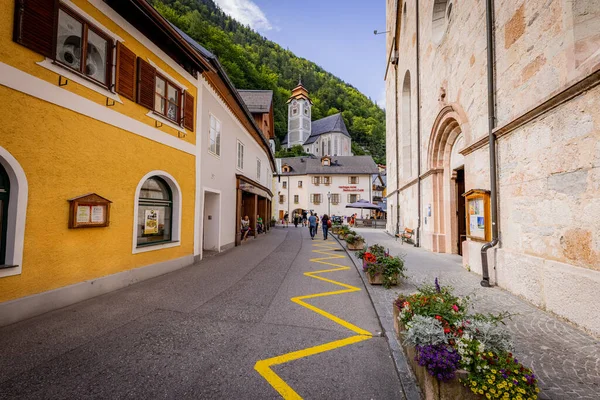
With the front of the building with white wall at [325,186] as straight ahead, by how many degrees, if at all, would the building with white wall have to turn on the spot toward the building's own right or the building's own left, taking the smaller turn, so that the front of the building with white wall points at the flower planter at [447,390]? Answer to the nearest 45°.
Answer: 0° — it already faces it

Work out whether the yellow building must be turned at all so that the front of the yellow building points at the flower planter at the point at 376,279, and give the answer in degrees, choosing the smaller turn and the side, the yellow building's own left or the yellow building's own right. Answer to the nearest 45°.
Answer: approximately 45° to the yellow building's own left

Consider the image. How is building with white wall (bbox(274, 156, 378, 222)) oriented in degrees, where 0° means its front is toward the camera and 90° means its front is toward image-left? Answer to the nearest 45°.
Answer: approximately 0°

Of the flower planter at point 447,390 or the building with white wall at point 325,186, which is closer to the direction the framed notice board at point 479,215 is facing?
the flower planter

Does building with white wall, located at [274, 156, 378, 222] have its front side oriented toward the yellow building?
yes

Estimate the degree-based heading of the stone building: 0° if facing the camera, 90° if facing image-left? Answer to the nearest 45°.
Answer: approximately 45°

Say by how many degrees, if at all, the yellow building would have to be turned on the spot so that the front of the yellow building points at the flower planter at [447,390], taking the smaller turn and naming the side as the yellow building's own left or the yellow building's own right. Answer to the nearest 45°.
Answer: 0° — it already faces it

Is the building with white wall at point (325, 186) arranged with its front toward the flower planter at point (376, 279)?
yes

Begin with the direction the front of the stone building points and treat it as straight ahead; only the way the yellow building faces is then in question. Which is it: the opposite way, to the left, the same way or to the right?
the opposite way

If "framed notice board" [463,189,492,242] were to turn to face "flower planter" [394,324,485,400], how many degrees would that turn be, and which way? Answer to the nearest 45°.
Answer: approximately 45° to its left

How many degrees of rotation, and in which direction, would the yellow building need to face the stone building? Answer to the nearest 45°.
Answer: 0° — it already faces it
